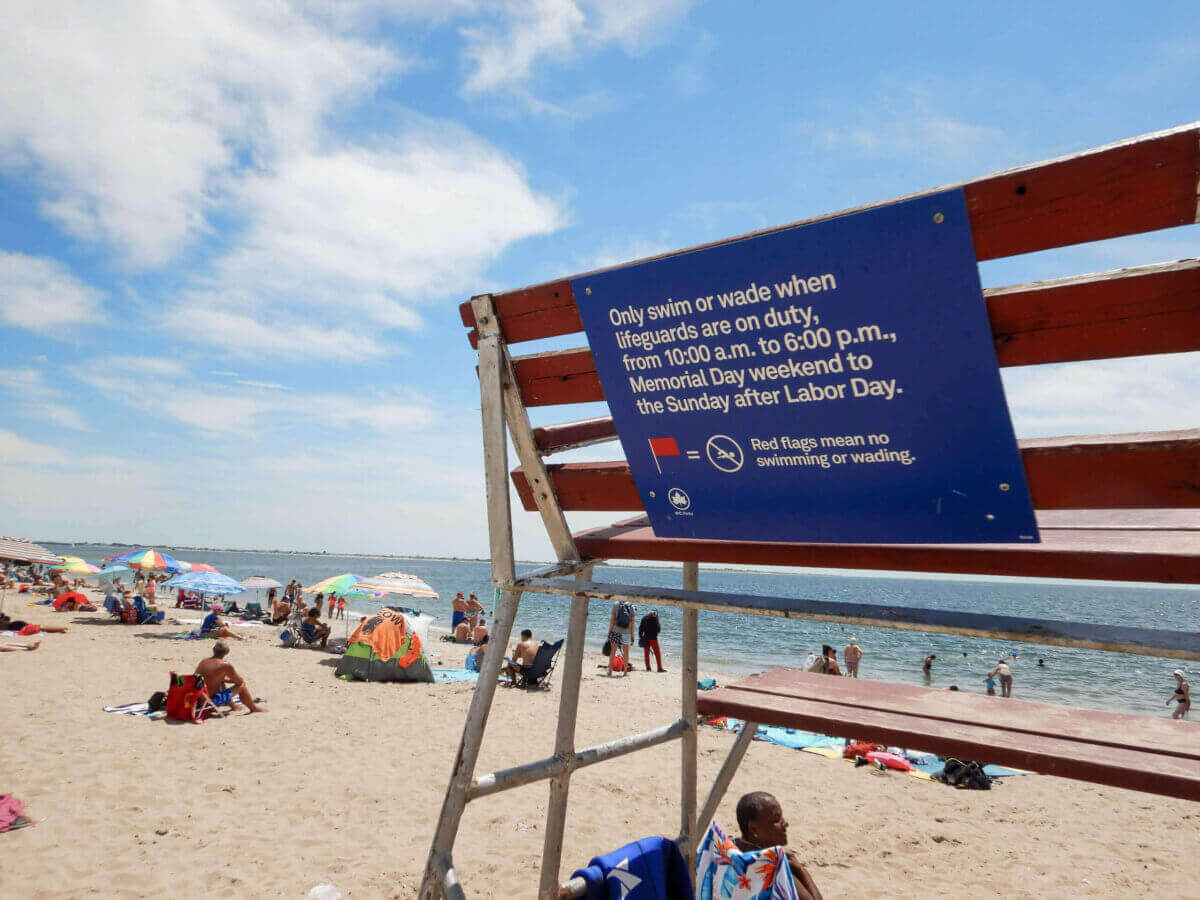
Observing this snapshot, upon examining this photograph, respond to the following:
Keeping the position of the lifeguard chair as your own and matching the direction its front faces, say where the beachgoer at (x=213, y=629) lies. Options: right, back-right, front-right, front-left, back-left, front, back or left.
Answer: left

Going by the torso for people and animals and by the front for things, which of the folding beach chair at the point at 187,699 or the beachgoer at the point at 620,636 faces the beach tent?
the folding beach chair

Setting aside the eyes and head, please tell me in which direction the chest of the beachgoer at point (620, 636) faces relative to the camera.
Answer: away from the camera

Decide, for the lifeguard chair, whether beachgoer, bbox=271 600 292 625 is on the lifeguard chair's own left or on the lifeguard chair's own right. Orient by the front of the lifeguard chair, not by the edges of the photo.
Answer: on the lifeguard chair's own left

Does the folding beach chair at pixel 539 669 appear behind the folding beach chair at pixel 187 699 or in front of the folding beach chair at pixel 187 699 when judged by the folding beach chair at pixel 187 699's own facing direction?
in front

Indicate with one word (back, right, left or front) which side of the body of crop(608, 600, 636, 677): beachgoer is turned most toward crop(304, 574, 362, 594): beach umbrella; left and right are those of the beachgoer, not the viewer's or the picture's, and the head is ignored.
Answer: left

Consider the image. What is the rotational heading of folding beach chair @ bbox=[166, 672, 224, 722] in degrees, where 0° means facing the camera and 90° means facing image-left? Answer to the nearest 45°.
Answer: approximately 225°

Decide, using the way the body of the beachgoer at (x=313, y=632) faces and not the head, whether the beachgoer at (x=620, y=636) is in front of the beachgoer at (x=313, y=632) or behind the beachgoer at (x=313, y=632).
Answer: in front

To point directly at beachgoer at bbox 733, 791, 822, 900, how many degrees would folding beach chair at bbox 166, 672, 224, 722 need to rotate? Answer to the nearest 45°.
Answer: approximately 135° to its right

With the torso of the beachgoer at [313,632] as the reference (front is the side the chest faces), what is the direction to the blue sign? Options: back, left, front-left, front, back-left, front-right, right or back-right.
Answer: right

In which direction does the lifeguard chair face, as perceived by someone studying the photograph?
facing away from the viewer and to the right of the viewer

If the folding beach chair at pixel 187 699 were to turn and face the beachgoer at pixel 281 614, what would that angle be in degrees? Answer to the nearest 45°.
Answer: approximately 45° to its left
